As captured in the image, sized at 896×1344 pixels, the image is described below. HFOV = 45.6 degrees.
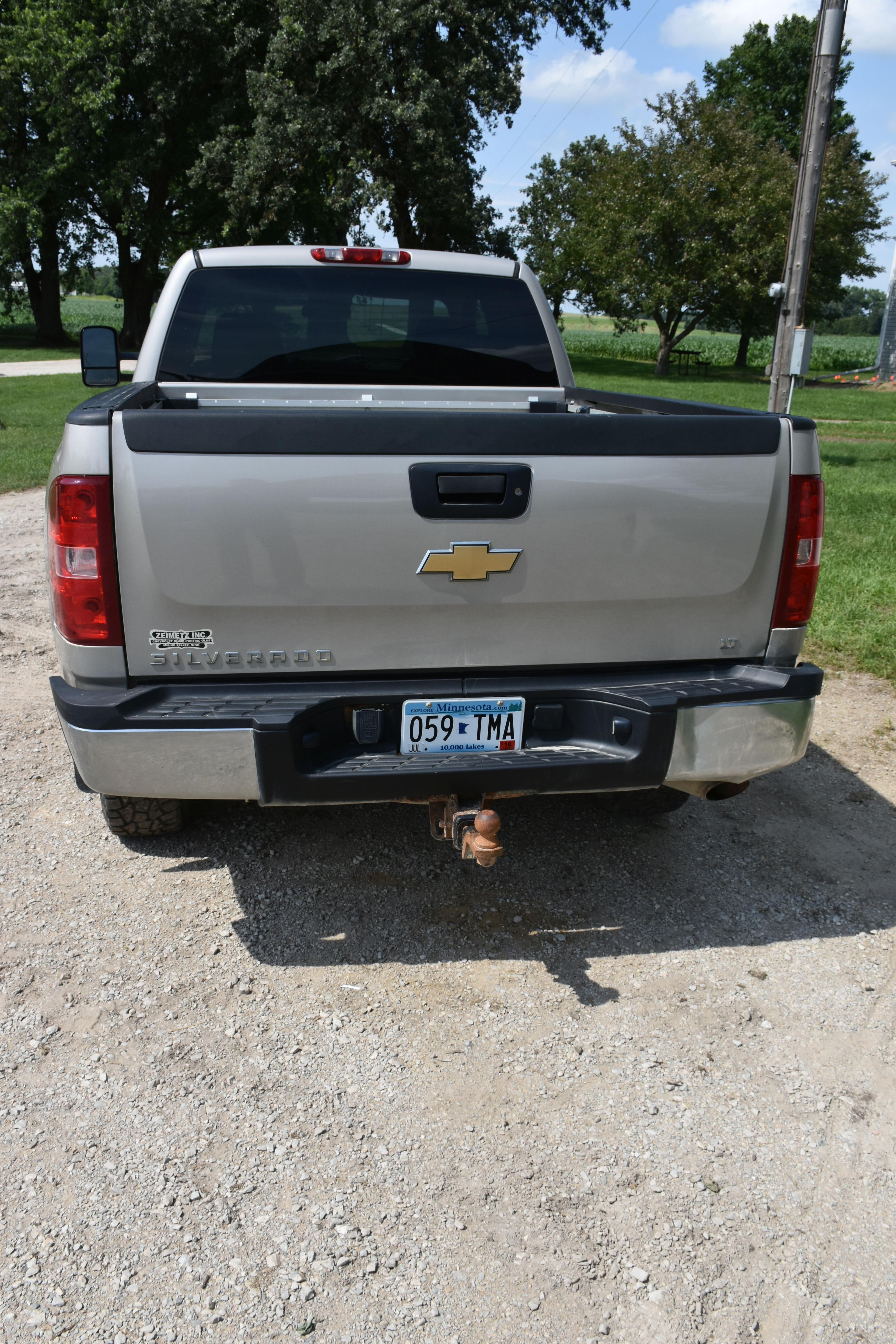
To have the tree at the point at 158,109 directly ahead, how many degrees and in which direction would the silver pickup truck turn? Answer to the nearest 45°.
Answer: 0° — it already faces it

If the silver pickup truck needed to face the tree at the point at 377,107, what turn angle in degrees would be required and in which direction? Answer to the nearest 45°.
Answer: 0° — it already faces it

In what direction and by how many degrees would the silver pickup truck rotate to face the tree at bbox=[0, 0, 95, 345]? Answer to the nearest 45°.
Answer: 0° — it already faces it

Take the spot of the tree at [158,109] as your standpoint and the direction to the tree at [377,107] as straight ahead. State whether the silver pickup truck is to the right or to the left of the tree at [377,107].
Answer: right

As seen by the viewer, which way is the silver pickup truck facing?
away from the camera
